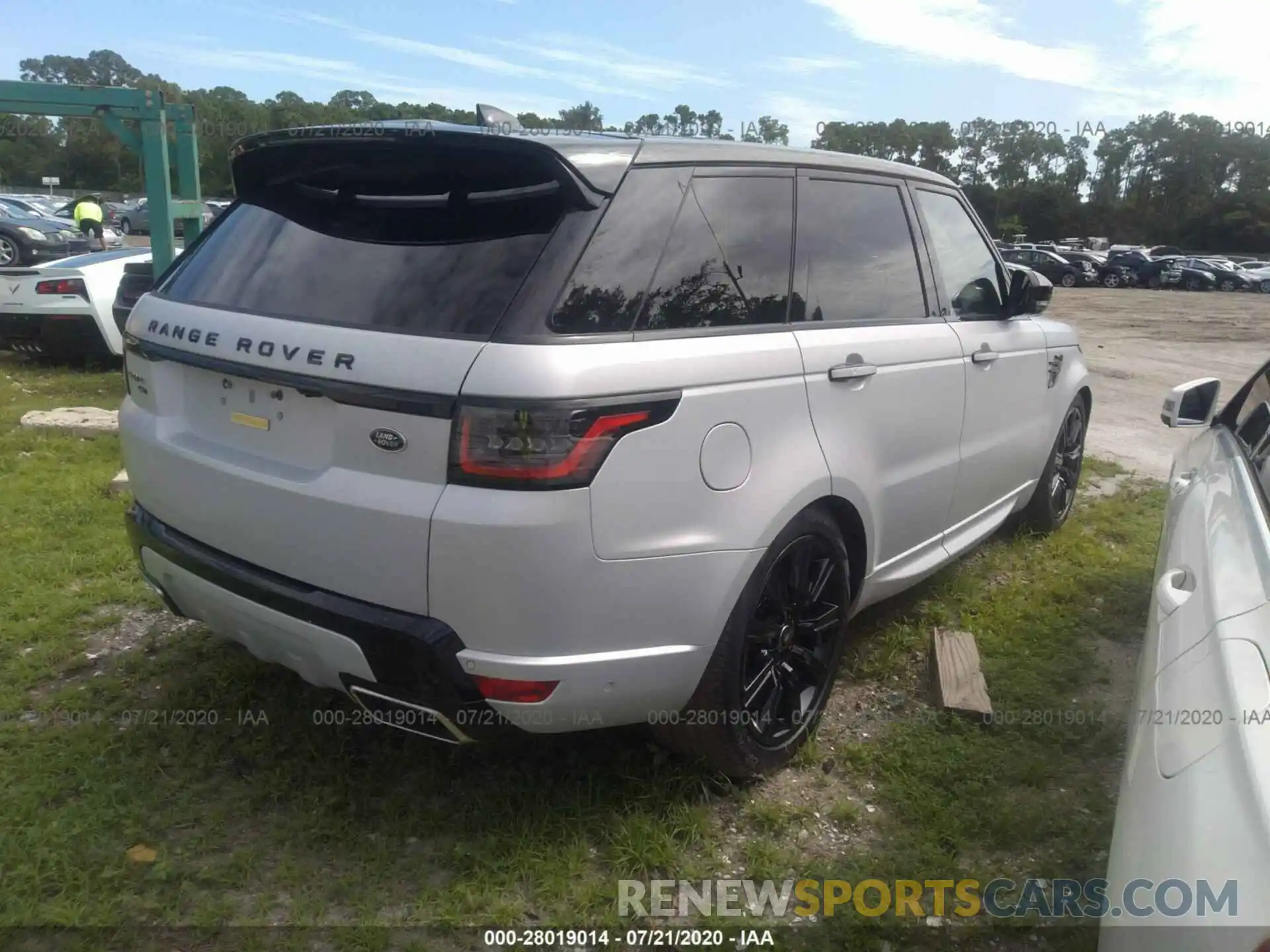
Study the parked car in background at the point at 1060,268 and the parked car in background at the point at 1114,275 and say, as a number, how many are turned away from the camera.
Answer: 0

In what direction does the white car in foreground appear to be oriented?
away from the camera

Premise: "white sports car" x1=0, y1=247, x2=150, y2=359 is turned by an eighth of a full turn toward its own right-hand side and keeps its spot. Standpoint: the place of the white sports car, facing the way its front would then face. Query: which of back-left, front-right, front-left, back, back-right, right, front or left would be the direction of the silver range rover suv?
right

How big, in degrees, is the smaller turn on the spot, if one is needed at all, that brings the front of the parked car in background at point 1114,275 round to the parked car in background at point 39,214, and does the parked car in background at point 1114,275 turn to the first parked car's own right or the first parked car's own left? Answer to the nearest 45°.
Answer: approximately 90° to the first parked car's own right

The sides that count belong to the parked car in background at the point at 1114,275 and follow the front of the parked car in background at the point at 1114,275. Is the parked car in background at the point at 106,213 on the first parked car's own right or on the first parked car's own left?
on the first parked car's own right

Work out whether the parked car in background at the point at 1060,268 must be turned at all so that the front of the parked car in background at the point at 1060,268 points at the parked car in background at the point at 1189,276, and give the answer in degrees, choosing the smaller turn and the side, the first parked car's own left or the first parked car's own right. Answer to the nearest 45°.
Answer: approximately 45° to the first parked car's own left

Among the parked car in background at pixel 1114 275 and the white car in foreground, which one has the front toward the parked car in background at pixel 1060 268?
the white car in foreground

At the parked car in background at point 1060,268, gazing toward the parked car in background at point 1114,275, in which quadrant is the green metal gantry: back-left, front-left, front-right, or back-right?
back-right

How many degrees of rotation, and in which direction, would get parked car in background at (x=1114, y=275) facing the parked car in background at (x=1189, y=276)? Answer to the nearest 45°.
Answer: approximately 45° to its left

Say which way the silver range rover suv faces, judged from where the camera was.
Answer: facing away from the viewer and to the right of the viewer

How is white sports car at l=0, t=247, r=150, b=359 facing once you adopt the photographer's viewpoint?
facing away from the viewer and to the right of the viewer

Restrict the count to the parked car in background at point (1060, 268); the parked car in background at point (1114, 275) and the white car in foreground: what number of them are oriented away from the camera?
1

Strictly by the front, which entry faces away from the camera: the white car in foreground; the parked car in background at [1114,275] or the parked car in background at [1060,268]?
the white car in foreground

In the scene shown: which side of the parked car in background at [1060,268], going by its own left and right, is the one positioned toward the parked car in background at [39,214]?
right
